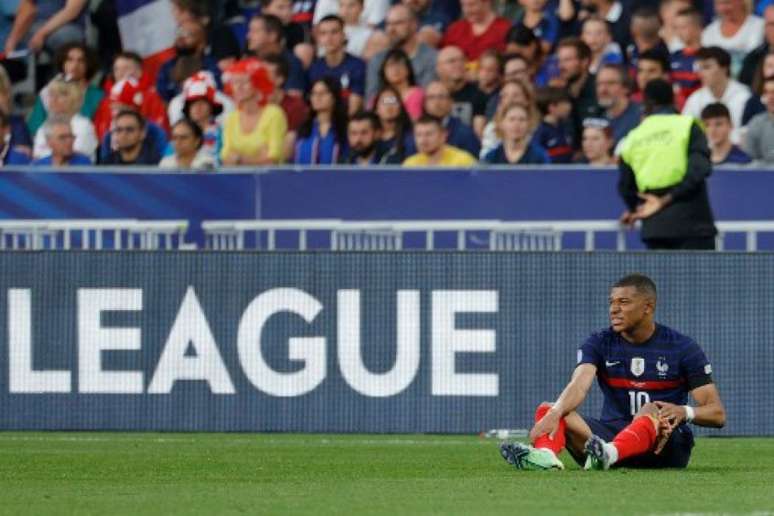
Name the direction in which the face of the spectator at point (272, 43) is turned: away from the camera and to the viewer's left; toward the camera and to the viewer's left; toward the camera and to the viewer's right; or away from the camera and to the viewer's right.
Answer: toward the camera and to the viewer's left

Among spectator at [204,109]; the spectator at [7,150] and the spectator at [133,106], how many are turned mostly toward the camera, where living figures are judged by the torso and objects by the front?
3

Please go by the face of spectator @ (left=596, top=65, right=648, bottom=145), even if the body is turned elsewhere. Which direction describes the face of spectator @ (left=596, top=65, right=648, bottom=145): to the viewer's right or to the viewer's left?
to the viewer's left

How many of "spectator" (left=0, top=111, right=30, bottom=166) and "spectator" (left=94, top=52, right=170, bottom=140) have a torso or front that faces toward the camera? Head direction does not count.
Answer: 2

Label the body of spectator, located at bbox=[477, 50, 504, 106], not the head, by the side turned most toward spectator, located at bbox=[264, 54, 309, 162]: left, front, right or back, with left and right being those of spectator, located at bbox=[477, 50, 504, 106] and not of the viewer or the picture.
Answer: right

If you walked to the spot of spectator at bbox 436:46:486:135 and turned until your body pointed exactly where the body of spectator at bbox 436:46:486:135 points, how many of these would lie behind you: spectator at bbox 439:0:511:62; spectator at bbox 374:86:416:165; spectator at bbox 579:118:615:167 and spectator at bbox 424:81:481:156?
1

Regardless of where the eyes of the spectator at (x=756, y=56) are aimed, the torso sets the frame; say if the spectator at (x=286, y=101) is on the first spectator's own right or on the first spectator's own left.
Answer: on the first spectator's own right

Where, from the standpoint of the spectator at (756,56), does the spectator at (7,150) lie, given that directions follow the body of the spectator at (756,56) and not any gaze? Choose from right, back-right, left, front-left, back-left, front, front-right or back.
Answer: right

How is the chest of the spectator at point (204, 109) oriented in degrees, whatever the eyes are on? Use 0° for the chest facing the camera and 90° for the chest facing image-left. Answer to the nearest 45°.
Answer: approximately 0°

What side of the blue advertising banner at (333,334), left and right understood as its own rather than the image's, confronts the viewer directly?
front

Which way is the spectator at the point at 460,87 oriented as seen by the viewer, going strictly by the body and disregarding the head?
toward the camera

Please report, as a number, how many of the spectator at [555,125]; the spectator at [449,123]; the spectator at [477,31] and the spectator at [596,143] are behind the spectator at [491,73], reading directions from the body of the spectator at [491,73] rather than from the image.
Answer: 1

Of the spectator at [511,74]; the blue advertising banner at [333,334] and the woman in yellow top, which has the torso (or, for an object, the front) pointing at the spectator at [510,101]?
the spectator at [511,74]

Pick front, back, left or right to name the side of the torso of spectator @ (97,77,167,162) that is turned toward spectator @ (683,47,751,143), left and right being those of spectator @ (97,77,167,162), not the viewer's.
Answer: left

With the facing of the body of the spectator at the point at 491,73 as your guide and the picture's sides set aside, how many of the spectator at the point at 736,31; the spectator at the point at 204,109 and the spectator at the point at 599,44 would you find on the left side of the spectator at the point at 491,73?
2
